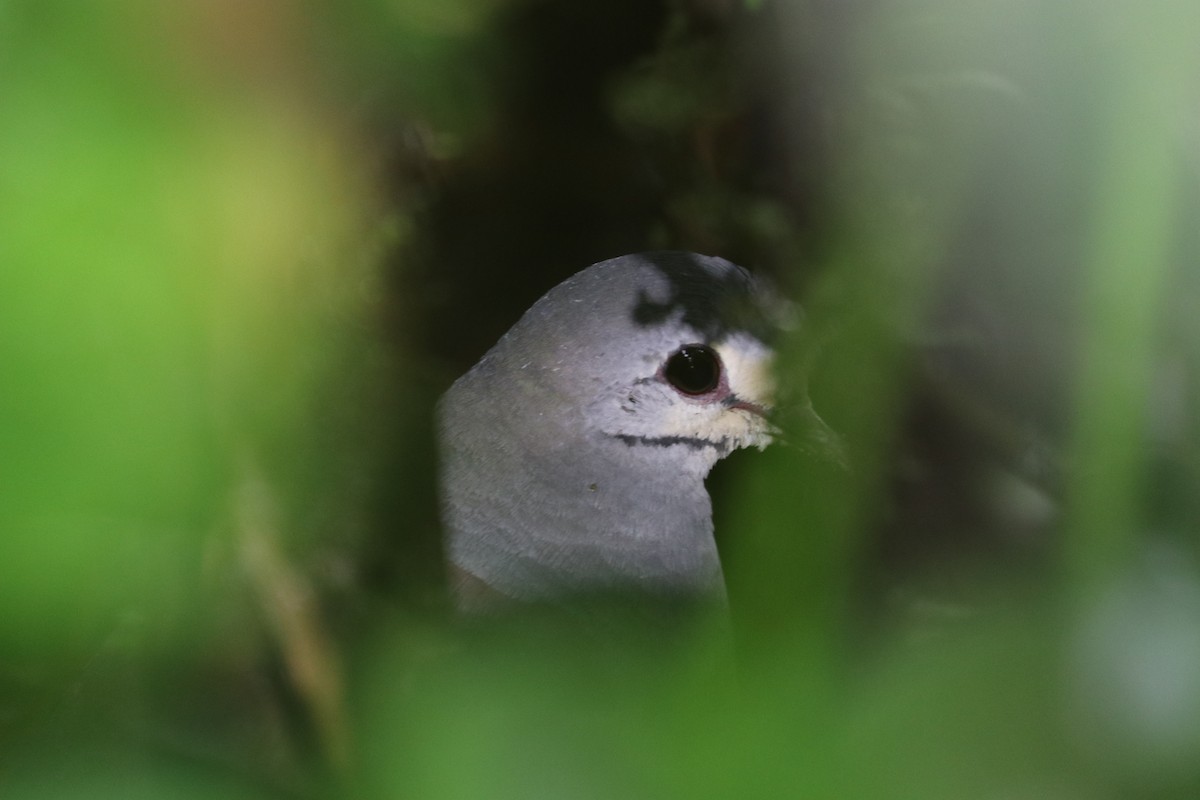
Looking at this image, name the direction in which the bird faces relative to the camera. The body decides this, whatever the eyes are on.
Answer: to the viewer's right
